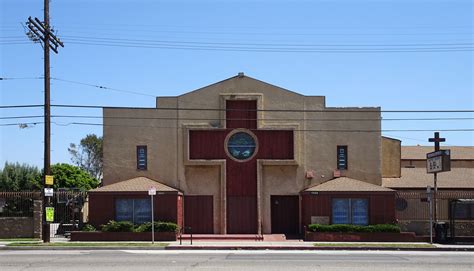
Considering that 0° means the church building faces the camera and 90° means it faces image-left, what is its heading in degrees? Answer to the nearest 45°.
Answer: approximately 0°

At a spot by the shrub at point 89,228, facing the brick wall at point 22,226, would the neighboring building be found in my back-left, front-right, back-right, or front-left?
back-right

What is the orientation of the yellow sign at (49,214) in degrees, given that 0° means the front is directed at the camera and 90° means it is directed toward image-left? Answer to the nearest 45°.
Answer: approximately 0°

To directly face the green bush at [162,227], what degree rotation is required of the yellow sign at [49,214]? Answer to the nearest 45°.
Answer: approximately 90° to its left

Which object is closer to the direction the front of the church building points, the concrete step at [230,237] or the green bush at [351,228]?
the concrete step

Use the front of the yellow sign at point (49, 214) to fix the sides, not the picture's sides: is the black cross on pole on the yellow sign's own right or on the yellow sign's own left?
on the yellow sign's own left

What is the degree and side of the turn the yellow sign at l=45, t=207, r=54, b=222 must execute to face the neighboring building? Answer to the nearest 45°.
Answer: approximately 90° to its left

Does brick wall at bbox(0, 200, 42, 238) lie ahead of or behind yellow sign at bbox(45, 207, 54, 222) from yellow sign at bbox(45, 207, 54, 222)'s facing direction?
behind

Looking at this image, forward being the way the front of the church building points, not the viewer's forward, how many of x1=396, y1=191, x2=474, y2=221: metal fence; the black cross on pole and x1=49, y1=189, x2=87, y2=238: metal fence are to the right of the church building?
1

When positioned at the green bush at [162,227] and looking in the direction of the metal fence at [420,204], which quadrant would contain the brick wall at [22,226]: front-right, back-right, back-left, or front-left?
back-left

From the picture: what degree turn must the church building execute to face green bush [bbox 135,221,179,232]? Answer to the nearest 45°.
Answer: approximately 45° to its right

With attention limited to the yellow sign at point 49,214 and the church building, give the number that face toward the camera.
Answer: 2
